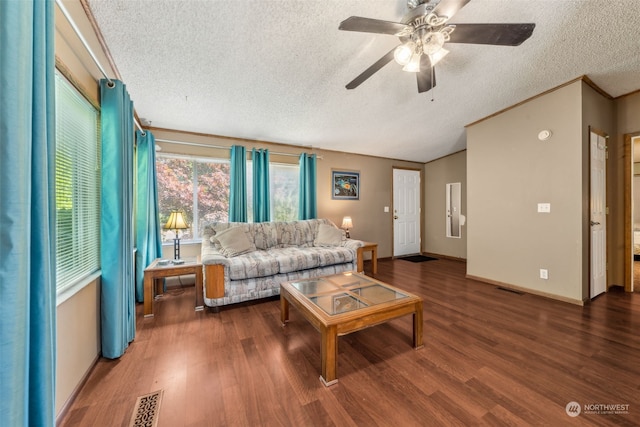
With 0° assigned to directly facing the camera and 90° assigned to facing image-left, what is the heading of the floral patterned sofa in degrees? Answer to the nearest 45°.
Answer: approximately 315°

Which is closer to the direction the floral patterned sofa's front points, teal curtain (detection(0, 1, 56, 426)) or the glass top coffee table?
the glass top coffee table

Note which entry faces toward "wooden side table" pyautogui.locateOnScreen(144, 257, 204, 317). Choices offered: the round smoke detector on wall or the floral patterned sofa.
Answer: the round smoke detector on wall

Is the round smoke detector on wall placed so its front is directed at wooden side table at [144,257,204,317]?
yes

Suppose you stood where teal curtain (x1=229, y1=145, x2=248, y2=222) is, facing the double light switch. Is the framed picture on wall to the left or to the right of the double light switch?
left

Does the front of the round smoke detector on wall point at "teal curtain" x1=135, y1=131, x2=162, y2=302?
yes

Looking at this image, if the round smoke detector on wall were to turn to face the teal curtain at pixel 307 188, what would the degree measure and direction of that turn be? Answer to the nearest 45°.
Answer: approximately 45° to its right

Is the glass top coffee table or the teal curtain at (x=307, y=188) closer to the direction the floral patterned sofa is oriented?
the glass top coffee table

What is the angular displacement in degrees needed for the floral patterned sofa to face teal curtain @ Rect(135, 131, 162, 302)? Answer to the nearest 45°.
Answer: approximately 135° to its right

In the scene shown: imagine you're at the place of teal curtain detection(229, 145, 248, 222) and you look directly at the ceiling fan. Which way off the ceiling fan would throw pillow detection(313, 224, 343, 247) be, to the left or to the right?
left

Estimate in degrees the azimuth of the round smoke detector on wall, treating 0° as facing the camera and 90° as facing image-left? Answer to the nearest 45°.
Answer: approximately 45°
